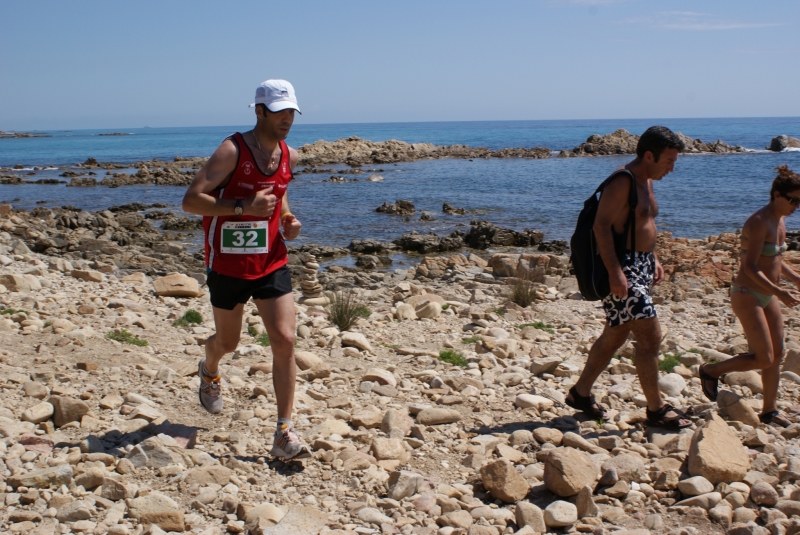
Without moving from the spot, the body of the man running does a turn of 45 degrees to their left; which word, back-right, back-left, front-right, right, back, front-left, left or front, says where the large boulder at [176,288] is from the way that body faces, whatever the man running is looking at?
left

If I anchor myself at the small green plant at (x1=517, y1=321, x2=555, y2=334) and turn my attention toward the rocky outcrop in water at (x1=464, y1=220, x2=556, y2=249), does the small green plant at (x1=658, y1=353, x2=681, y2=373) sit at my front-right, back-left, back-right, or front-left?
back-right

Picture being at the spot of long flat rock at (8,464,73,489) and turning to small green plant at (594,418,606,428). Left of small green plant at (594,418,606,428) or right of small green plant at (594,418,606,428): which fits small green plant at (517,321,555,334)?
left

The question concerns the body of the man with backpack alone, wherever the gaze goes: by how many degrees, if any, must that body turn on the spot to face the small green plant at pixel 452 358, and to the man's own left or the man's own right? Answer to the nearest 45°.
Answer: approximately 135° to the man's own left

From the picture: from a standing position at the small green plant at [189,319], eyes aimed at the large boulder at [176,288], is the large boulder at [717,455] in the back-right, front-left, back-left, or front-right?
back-right

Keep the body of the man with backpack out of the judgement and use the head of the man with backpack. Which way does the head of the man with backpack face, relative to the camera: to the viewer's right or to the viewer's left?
to the viewer's right

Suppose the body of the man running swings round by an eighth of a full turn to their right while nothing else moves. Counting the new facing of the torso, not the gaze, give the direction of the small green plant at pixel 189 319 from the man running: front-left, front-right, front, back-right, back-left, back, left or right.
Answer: back

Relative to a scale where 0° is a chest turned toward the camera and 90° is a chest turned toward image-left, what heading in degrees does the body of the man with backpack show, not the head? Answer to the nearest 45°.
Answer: approximately 270°

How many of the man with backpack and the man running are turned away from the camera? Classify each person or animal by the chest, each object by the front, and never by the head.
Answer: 0

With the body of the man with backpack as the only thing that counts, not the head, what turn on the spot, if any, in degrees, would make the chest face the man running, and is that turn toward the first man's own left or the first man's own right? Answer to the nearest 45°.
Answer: approximately 135° to the first man's own right

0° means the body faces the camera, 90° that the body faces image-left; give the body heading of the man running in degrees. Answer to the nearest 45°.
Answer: approximately 315°

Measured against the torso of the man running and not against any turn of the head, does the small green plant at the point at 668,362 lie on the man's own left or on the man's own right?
on the man's own left

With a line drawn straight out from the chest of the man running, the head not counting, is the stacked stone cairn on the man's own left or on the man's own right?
on the man's own left
